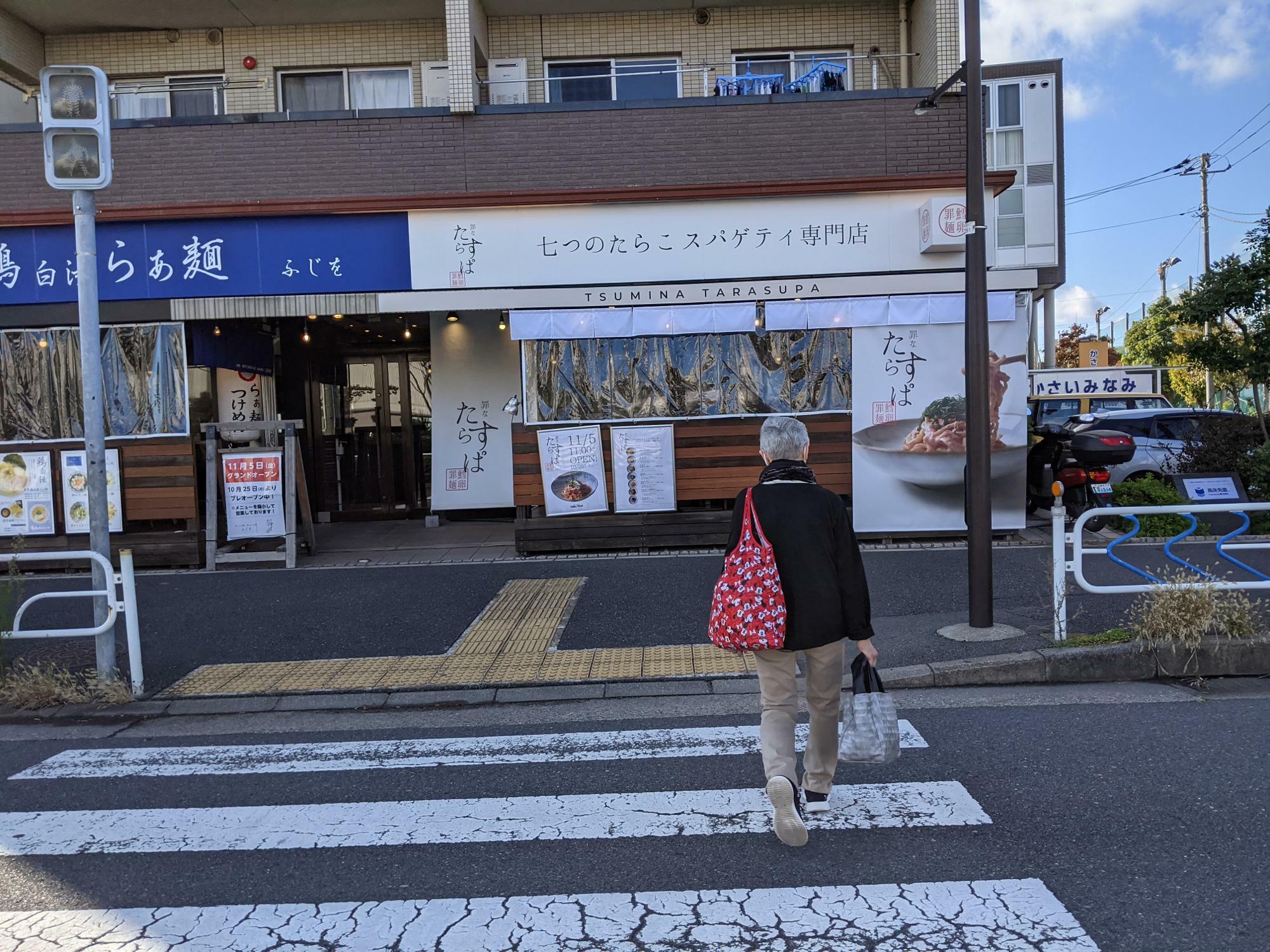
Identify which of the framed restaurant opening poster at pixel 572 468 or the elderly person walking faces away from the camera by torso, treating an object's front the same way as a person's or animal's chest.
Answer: the elderly person walking

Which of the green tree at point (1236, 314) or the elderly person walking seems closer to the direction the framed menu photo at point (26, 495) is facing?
the elderly person walking

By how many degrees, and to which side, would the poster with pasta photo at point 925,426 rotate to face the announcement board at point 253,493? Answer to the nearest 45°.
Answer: approximately 90° to its right

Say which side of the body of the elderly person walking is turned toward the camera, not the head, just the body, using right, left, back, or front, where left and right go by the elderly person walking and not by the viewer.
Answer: back

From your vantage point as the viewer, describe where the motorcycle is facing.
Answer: facing away from the viewer and to the left of the viewer

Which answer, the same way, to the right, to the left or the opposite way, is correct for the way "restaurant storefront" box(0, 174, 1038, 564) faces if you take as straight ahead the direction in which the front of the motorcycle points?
the opposite way

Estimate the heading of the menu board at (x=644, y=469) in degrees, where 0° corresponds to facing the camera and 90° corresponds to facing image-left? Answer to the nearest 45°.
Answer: approximately 0°

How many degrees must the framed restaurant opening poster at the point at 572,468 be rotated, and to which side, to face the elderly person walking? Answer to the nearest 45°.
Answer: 0° — it already faces them
